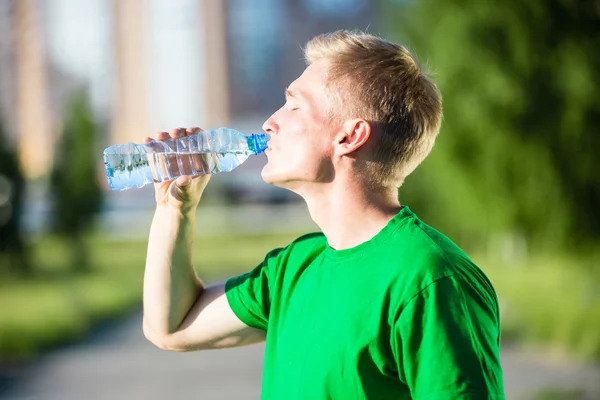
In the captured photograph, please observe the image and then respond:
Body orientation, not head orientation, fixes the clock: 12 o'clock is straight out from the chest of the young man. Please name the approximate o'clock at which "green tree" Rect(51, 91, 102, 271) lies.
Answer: The green tree is roughly at 4 o'clock from the young man.

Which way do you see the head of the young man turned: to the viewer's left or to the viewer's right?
to the viewer's left

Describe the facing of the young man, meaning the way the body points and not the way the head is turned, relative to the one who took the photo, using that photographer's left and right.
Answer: facing the viewer and to the left of the viewer
